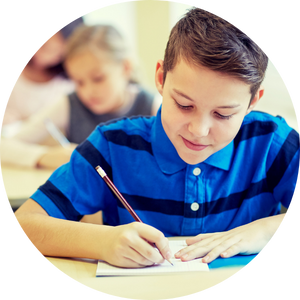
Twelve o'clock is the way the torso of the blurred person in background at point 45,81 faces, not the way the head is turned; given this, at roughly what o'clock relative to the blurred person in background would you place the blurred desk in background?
The blurred desk in background is roughly at 12 o'clock from the blurred person in background.

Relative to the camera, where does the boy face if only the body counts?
toward the camera

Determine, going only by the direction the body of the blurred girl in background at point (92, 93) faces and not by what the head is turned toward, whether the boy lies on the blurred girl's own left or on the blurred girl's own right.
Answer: on the blurred girl's own left

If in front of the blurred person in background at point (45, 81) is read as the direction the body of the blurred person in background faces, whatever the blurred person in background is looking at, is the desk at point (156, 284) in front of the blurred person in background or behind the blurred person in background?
in front

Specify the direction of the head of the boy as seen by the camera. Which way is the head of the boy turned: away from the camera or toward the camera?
toward the camera

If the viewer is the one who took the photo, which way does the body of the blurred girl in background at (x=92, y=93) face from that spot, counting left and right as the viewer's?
facing the viewer and to the left of the viewer

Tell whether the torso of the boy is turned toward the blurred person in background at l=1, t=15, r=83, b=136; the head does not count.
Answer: no

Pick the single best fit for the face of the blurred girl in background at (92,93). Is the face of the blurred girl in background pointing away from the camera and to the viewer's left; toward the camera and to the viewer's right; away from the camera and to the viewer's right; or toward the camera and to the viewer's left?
toward the camera and to the viewer's left

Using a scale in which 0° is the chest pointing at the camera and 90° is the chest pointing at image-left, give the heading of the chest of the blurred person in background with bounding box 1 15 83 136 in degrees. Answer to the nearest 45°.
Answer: approximately 0°

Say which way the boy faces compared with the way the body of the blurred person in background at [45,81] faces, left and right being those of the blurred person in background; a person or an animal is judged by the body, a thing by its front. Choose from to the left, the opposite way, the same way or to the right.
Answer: the same way

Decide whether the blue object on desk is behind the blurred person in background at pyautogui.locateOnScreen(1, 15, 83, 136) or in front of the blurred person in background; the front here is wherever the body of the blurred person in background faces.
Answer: in front

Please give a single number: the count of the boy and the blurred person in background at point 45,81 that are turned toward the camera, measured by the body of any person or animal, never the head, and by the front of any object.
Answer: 2
